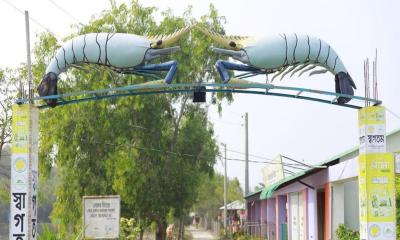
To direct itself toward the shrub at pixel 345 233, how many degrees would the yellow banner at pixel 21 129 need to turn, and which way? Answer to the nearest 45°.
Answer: approximately 135° to its left

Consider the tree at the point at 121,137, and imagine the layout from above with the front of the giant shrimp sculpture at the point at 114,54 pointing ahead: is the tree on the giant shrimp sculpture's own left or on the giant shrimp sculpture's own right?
on the giant shrimp sculpture's own left

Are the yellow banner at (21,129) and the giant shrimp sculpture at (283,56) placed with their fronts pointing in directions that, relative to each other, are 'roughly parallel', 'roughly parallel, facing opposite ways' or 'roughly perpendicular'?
roughly perpendicular

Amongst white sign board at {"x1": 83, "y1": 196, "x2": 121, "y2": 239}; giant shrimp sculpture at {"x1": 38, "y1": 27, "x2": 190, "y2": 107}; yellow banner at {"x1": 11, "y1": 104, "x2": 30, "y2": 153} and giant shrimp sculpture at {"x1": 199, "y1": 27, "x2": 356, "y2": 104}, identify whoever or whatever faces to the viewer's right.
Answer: giant shrimp sculpture at {"x1": 38, "y1": 27, "x2": 190, "y2": 107}

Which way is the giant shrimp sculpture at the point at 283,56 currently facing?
to the viewer's left

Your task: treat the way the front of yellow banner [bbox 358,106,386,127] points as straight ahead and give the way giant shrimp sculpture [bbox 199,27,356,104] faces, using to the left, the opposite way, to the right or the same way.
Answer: to the right

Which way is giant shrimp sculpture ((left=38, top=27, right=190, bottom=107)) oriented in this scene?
to the viewer's right

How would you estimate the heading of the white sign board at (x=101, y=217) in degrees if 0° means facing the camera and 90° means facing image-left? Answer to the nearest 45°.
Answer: approximately 0°

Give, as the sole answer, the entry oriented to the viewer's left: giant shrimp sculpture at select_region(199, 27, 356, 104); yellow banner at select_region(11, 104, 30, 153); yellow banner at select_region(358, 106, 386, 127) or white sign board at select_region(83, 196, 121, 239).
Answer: the giant shrimp sculpture

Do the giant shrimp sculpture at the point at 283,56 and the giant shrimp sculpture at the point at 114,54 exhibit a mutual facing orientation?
yes

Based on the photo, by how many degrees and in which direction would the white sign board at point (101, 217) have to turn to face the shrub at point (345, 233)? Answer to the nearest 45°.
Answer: approximately 90° to its left
